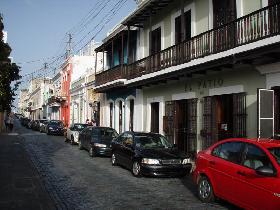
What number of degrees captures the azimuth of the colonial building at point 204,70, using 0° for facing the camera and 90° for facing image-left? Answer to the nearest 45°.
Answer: approximately 45°

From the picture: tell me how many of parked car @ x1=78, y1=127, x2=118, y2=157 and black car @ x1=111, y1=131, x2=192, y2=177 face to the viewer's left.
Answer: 0

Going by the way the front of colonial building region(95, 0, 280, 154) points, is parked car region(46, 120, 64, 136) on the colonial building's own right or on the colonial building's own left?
on the colonial building's own right

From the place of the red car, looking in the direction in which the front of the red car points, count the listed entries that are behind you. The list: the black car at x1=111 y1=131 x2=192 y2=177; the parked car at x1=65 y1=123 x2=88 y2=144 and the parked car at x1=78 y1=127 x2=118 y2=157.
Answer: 3

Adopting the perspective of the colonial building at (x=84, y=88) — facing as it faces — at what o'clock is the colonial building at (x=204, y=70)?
the colonial building at (x=204, y=70) is roughly at 10 o'clock from the colonial building at (x=84, y=88).

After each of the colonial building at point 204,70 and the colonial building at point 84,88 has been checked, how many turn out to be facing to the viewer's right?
0

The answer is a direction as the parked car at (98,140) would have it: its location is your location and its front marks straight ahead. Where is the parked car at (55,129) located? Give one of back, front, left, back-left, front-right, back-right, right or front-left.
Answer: back-left

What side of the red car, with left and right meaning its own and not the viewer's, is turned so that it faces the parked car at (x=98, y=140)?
back

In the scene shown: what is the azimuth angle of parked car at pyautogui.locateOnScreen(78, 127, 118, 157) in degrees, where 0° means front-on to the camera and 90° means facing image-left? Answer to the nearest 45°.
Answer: approximately 315°

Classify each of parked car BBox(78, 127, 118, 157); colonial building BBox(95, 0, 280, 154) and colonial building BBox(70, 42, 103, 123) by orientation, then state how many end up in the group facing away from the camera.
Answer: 0

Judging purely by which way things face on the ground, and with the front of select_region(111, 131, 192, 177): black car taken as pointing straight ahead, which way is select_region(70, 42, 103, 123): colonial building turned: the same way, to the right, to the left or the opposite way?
to the right

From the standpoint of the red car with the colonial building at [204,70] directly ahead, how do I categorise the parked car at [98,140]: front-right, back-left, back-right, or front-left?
front-left

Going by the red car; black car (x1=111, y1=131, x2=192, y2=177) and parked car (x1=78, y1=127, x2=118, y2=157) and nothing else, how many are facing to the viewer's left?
0

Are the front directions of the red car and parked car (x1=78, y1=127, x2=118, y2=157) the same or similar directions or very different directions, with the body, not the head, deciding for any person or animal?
same or similar directions

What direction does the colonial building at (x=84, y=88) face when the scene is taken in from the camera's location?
facing the viewer and to the left of the viewer

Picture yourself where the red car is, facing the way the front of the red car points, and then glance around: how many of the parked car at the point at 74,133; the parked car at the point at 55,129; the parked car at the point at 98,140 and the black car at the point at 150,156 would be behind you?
4

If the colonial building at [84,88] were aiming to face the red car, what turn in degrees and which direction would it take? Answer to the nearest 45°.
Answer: approximately 45° to its left

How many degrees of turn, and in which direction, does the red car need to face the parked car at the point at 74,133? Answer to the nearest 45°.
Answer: approximately 180°
